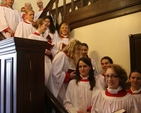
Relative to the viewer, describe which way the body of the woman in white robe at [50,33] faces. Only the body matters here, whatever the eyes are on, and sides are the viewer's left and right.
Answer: facing the viewer and to the left of the viewer

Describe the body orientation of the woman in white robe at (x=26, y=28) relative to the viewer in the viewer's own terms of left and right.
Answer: facing the viewer and to the right of the viewer

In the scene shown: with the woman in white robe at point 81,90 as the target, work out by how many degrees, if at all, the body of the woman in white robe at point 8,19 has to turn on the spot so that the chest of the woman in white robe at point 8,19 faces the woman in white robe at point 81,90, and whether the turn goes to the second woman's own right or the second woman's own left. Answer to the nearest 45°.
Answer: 0° — they already face them

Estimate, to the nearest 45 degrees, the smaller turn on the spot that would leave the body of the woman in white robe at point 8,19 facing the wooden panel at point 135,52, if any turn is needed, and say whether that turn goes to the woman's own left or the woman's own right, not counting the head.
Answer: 0° — they already face it

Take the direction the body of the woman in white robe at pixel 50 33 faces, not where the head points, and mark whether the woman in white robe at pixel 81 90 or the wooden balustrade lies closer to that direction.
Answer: the woman in white robe

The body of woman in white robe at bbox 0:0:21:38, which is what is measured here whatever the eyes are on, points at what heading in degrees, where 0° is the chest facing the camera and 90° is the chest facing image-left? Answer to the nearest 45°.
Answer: approximately 315°
